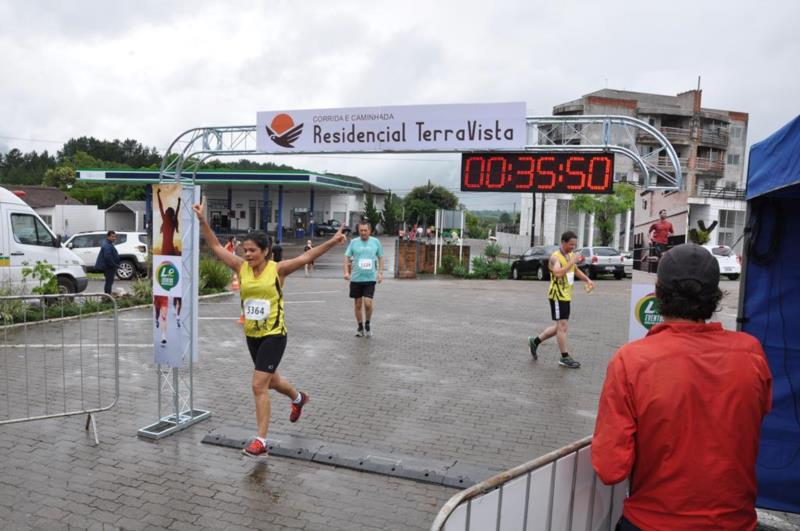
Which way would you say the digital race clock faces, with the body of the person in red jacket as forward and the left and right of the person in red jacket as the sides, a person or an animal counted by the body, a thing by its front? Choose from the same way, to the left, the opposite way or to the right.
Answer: the opposite way

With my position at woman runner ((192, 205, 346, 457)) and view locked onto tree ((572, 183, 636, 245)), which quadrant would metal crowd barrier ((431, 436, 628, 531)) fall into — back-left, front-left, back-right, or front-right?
back-right

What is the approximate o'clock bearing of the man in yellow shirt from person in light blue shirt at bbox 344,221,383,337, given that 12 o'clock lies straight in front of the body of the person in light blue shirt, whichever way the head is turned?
The man in yellow shirt is roughly at 10 o'clock from the person in light blue shirt.

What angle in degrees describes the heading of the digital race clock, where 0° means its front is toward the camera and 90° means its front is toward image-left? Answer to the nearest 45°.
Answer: approximately 0°

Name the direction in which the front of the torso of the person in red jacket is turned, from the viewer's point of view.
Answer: away from the camera

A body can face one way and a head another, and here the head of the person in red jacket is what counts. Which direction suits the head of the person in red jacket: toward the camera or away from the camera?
away from the camera

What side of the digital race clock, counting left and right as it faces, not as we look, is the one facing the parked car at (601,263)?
back

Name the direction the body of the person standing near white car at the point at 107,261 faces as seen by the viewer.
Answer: to the viewer's right

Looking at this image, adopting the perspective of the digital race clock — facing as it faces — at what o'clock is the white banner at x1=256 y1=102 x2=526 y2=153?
The white banner is roughly at 3 o'clock from the digital race clock.
